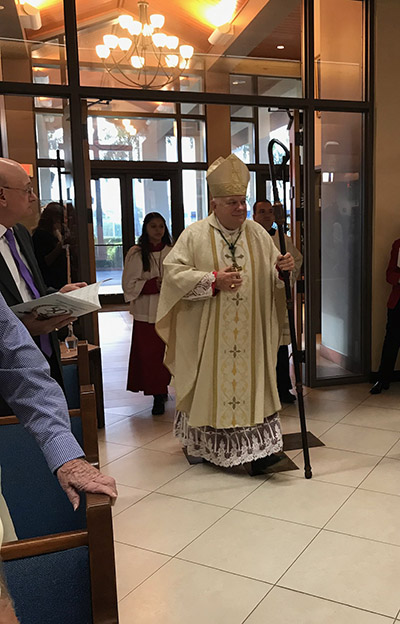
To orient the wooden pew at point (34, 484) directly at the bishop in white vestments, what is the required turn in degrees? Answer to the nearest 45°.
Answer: approximately 135° to its left

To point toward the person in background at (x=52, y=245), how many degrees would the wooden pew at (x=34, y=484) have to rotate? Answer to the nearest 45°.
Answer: approximately 180°

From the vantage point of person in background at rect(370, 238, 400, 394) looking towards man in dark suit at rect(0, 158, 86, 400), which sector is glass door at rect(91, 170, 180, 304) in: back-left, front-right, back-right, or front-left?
back-right

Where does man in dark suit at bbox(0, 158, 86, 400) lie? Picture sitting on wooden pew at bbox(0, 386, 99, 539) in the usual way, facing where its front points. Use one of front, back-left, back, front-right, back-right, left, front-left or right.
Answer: back

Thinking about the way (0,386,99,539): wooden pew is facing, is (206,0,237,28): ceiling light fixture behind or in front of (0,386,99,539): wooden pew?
behind

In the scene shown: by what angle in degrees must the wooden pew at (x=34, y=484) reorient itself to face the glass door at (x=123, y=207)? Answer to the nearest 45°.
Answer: approximately 180°

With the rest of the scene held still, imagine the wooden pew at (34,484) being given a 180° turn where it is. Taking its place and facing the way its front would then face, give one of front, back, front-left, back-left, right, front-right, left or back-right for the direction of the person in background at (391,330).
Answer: front-right

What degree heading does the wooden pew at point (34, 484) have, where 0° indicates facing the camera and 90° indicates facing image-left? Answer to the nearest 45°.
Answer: approximately 0°

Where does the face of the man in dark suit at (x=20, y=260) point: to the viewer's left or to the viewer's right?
to the viewer's right

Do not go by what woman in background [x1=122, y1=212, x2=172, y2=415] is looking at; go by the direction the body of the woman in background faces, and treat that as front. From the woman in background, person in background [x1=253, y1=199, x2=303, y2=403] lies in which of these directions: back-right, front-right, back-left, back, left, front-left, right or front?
front-left

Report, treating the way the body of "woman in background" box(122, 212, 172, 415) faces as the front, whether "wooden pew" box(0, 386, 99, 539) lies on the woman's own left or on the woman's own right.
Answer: on the woman's own right

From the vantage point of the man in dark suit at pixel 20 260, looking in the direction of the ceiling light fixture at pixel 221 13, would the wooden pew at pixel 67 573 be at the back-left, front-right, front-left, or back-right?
back-right

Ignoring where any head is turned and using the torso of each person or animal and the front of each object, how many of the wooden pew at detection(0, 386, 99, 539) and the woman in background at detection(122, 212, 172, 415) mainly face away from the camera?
0
